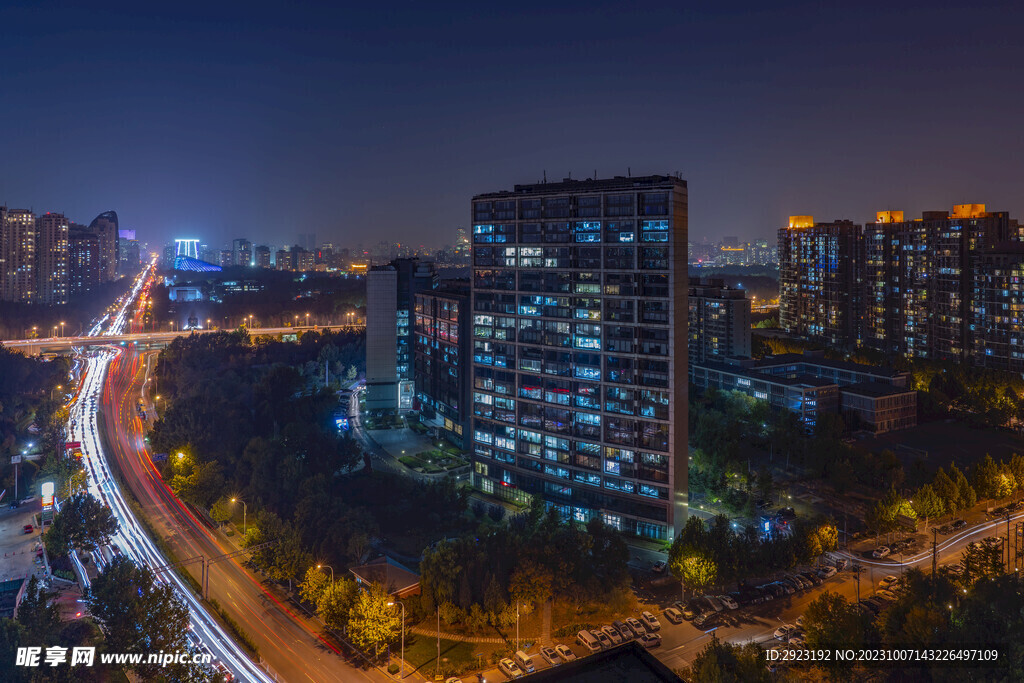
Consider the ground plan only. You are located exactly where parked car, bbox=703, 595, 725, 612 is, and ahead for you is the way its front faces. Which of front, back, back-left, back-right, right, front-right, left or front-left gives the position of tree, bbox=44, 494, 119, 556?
back-right

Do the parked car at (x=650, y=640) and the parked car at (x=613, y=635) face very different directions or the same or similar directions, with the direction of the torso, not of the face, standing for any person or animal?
same or similar directions

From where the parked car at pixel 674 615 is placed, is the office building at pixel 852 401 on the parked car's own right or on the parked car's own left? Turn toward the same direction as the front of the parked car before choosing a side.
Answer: on the parked car's own left

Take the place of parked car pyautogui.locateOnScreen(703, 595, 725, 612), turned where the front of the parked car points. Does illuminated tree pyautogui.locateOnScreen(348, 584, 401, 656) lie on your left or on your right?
on your right

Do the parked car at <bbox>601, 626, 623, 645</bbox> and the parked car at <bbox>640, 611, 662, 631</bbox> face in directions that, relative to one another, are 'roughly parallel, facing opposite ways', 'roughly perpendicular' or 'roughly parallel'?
roughly parallel

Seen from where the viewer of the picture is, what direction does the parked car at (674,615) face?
facing the viewer and to the right of the viewer

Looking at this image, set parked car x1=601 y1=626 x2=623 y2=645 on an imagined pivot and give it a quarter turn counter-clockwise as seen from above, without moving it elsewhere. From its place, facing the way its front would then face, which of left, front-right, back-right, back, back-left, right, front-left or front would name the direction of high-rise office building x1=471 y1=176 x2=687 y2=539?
front-left

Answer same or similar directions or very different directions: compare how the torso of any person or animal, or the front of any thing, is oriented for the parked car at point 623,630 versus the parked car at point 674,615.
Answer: same or similar directions

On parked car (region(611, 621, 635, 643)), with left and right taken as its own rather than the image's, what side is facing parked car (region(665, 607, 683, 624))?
left

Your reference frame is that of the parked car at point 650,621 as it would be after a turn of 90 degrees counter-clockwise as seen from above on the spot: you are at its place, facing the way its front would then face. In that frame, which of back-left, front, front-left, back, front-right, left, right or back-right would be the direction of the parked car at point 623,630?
back

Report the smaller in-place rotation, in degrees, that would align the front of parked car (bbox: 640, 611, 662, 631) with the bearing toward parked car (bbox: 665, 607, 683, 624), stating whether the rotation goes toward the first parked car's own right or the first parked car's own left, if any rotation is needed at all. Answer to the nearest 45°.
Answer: approximately 90° to the first parked car's own left

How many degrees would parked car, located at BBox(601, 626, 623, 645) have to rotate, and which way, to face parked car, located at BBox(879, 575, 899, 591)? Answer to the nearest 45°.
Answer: approximately 90° to its left
